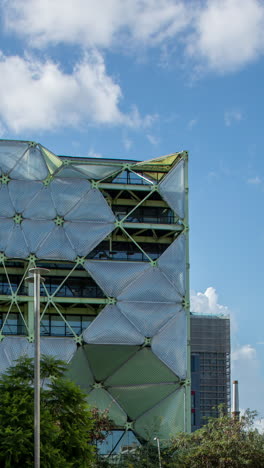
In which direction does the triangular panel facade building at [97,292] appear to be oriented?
toward the camera
